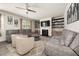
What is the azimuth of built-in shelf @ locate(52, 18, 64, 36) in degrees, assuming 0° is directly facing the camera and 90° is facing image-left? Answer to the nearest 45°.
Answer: approximately 45°

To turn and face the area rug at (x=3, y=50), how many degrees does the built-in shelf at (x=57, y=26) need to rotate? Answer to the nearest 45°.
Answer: approximately 45° to its right
